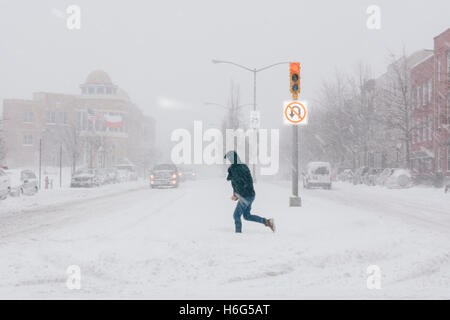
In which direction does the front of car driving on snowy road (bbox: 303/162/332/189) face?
away from the camera

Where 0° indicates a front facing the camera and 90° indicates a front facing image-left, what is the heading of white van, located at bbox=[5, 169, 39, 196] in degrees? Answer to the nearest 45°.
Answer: approximately 45°

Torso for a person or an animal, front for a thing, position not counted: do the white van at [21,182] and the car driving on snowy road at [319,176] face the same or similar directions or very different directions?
very different directions

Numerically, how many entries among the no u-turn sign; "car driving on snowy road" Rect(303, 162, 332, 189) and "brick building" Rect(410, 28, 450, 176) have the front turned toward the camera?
1

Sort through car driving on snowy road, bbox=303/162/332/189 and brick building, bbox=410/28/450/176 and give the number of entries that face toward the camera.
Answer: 0

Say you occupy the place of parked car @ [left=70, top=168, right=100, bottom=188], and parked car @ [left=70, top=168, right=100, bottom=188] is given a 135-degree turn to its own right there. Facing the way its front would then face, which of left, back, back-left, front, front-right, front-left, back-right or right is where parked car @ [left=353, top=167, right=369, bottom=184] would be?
right

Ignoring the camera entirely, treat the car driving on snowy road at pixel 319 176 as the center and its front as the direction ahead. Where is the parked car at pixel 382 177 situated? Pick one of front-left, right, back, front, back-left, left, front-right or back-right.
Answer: front-right

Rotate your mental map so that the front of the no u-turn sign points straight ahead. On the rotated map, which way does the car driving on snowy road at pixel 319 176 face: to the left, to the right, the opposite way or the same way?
the opposite way

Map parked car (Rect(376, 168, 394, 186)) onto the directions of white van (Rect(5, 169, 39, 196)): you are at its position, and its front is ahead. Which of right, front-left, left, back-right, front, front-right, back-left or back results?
back-left

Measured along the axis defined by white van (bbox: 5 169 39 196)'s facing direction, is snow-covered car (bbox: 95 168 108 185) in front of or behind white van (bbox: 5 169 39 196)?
behind

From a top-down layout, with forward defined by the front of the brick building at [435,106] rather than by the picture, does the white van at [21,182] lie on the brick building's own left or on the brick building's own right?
on the brick building's own left

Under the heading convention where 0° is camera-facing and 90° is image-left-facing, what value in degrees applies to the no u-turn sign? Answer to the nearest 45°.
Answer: approximately 0°

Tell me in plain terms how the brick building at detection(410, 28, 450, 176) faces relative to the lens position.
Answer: facing to the left of the viewer
